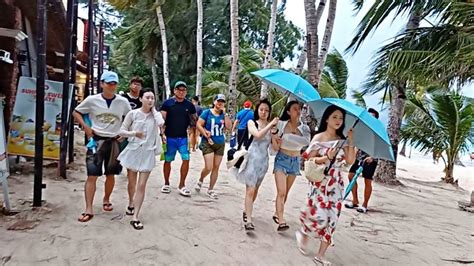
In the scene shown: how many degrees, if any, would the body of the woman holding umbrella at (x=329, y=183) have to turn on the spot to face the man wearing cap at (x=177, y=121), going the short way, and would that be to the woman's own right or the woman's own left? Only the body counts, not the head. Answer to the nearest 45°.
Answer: approximately 180°

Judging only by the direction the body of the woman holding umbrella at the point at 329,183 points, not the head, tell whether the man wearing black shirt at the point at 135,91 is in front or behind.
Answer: behind

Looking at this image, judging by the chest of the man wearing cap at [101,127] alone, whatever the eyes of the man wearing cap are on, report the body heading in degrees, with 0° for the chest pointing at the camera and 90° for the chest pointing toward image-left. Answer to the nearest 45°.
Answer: approximately 0°

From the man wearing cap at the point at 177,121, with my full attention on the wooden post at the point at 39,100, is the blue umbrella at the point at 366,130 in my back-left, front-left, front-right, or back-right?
back-left

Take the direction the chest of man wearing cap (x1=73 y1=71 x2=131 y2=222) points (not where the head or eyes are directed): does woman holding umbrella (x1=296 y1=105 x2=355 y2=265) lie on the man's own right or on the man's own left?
on the man's own left

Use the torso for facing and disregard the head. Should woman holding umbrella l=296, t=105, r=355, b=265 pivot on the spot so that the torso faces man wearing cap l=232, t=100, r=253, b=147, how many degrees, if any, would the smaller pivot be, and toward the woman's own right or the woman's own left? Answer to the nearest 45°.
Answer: approximately 180°

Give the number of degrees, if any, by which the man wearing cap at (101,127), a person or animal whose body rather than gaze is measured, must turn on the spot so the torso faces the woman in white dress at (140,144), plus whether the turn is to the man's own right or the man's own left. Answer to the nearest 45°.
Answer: approximately 90° to the man's own left

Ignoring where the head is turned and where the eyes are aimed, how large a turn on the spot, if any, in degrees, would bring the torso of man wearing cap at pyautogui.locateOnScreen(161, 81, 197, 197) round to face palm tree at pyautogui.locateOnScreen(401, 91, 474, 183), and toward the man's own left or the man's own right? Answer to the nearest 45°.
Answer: approximately 135° to the man's own left

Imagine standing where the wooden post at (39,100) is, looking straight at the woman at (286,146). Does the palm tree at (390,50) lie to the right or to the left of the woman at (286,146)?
left
